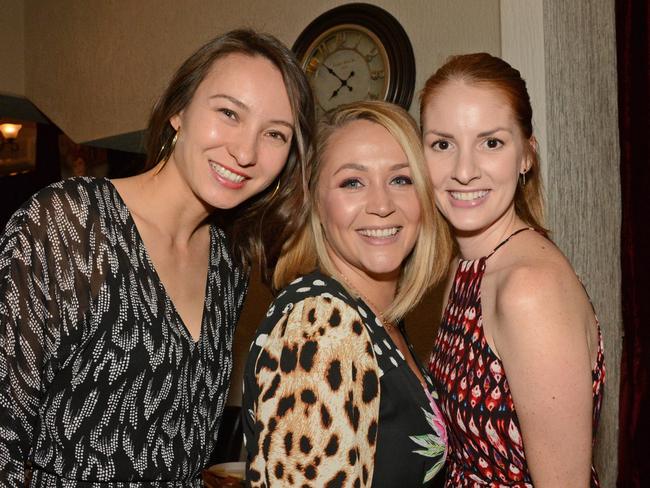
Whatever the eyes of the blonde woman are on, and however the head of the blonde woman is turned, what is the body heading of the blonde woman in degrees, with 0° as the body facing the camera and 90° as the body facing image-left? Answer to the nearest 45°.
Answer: approximately 315°

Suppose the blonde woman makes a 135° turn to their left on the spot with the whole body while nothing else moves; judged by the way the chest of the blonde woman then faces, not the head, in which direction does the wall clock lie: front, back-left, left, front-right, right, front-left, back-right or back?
front

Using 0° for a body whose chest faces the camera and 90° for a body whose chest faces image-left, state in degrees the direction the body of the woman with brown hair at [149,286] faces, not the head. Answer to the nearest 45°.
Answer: approximately 315°

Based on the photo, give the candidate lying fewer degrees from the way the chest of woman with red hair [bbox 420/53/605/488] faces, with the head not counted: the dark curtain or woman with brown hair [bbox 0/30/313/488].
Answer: the woman with brown hair

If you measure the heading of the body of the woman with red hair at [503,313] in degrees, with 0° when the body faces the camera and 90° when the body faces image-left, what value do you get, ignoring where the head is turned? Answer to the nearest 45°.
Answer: approximately 45°

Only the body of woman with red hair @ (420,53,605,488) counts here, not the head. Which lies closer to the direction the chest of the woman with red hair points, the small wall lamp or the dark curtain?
the small wall lamp

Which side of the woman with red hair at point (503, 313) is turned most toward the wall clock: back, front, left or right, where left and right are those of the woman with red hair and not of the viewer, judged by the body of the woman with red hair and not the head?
right

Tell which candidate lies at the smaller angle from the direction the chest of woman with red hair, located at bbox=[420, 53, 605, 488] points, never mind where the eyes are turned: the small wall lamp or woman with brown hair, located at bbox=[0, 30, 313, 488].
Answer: the woman with brown hair

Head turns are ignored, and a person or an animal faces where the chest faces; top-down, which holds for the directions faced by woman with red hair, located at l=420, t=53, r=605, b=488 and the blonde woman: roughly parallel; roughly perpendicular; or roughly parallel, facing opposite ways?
roughly perpendicular
